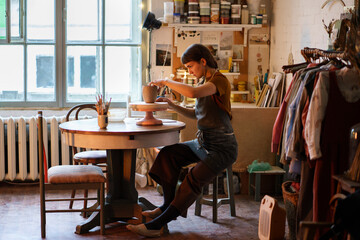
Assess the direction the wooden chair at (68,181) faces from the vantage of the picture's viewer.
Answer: facing to the right of the viewer

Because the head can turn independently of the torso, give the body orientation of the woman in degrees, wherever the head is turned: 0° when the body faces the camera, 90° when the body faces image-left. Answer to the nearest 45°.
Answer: approximately 90°

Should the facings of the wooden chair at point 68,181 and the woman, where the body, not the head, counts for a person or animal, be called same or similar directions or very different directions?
very different directions

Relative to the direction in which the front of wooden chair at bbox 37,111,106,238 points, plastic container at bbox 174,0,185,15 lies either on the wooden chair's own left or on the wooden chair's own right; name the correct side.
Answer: on the wooden chair's own left

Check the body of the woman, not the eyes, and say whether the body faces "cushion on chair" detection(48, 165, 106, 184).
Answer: yes

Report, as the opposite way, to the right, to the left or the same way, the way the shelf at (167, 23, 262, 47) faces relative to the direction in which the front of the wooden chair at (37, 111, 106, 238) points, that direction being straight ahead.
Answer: to the right

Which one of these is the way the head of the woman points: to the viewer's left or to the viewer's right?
to the viewer's left

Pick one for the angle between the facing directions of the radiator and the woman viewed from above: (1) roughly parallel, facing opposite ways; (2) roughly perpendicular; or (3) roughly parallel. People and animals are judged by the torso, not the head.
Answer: roughly perpendicular

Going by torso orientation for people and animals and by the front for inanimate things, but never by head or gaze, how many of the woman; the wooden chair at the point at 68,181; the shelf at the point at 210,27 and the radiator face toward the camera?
2

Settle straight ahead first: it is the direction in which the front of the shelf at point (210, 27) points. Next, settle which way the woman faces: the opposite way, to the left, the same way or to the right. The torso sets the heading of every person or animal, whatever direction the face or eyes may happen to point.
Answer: to the right

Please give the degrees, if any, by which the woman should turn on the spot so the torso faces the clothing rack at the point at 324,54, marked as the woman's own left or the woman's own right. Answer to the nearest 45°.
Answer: approximately 180°
